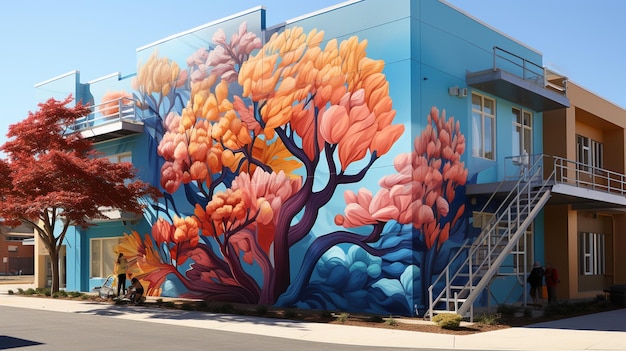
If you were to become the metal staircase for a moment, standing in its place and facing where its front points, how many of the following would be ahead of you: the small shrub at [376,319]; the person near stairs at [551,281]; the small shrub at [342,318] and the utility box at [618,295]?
2

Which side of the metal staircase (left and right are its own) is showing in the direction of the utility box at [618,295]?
back

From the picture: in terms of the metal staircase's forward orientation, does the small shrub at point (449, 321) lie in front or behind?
in front

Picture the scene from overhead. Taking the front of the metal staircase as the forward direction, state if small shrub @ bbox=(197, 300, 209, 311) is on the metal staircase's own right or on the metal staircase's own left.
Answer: on the metal staircase's own right

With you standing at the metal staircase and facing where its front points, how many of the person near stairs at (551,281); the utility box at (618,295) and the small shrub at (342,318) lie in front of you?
1

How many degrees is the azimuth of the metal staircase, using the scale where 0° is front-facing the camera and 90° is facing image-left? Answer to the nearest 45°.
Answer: approximately 45°
